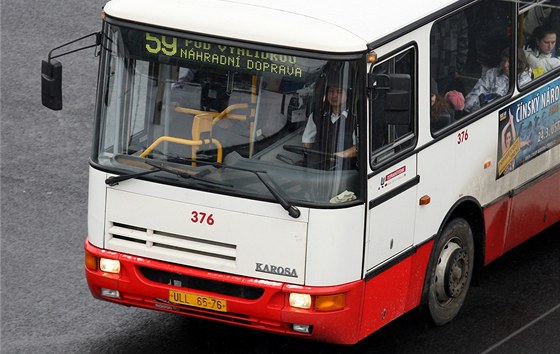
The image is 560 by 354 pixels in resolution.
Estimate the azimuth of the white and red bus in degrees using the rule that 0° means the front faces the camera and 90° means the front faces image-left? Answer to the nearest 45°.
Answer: approximately 45°

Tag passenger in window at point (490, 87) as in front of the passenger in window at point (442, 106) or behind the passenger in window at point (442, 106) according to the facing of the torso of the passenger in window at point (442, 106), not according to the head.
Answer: behind

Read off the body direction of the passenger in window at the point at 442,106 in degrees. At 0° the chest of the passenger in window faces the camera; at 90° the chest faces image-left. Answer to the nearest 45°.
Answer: approximately 45°

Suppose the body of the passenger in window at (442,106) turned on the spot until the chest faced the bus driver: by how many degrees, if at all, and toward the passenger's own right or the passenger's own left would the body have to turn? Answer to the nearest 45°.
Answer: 0° — they already face them

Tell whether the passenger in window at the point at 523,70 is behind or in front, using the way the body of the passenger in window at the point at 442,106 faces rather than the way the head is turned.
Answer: behind
